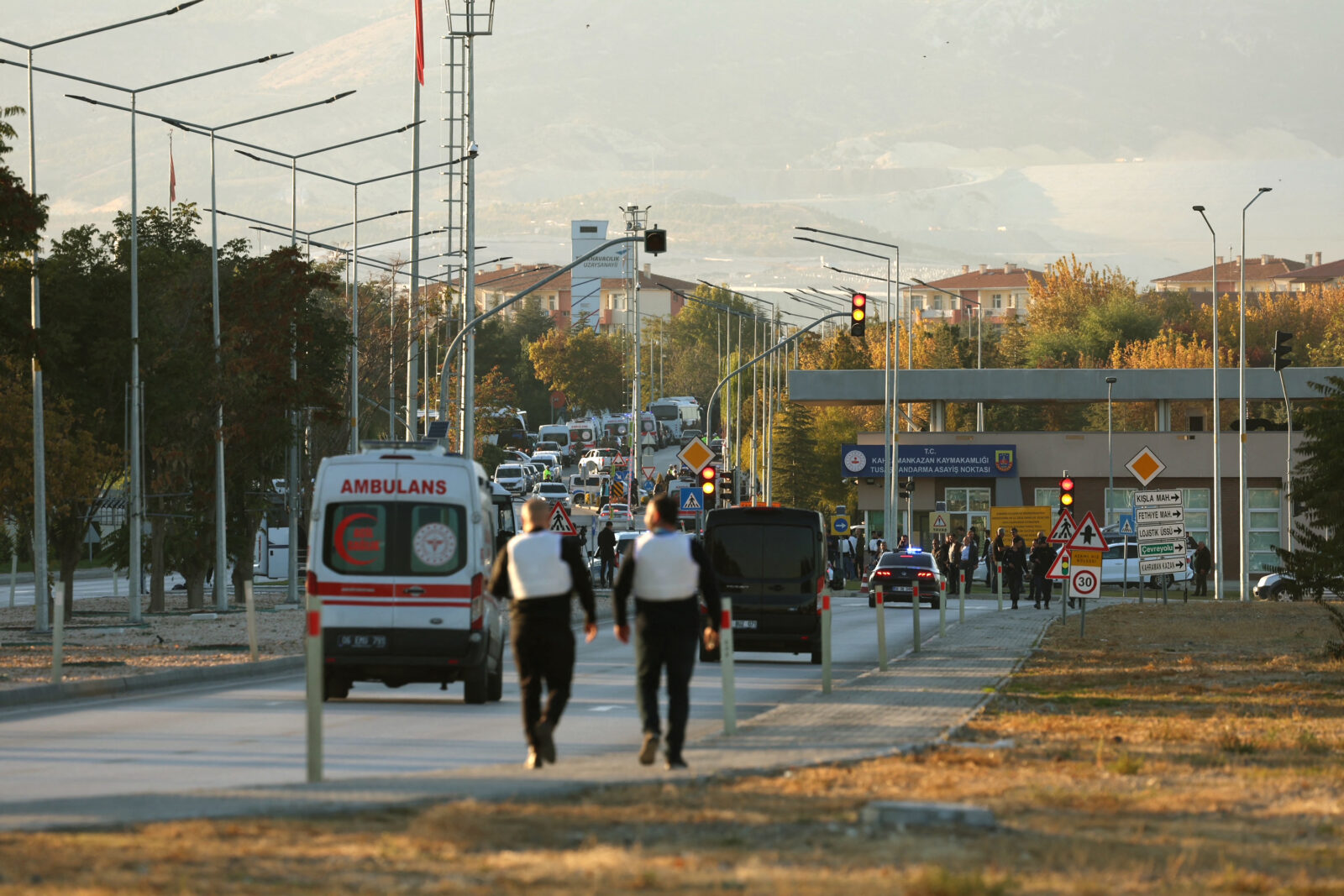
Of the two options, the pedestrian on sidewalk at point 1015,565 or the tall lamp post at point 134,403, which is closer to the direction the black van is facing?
the pedestrian on sidewalk

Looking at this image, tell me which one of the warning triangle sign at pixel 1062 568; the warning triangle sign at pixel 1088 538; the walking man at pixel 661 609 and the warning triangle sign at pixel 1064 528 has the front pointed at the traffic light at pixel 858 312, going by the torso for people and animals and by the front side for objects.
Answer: the walking man

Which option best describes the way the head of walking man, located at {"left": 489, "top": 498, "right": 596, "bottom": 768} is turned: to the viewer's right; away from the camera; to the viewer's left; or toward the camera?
away from the camera

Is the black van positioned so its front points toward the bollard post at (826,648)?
no

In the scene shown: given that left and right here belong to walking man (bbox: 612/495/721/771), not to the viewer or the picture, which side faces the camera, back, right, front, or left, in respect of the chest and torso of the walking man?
back

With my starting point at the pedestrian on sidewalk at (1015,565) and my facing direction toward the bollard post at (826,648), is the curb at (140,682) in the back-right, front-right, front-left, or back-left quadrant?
front-right

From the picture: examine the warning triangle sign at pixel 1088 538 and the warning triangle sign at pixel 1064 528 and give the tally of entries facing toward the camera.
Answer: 2

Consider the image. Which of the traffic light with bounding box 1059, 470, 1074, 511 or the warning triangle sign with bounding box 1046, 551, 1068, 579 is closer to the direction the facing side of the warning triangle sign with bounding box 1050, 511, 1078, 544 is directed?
the warning triangle sign

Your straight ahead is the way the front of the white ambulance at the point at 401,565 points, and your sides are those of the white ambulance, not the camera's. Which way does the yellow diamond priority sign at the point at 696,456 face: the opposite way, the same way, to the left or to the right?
the opposite way

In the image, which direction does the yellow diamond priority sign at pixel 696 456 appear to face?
toward the camera

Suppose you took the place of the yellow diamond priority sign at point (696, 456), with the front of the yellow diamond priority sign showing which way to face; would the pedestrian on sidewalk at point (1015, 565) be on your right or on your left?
on your left

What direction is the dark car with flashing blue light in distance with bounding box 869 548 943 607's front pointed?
away from the camera

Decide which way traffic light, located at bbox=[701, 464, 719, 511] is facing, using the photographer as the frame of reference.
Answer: facing the viewer

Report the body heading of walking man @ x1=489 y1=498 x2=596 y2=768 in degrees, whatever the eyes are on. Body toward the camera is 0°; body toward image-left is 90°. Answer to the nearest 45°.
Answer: approximately 180°

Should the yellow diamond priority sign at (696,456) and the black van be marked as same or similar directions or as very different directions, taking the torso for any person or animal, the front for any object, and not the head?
very different directions

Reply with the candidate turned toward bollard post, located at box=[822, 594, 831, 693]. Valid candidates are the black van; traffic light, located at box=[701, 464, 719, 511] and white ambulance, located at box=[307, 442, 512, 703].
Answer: the traffic light

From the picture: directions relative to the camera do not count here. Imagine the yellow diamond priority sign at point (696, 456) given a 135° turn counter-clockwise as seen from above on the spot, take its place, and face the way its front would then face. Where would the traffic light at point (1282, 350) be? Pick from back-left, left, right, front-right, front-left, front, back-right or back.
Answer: front-right
